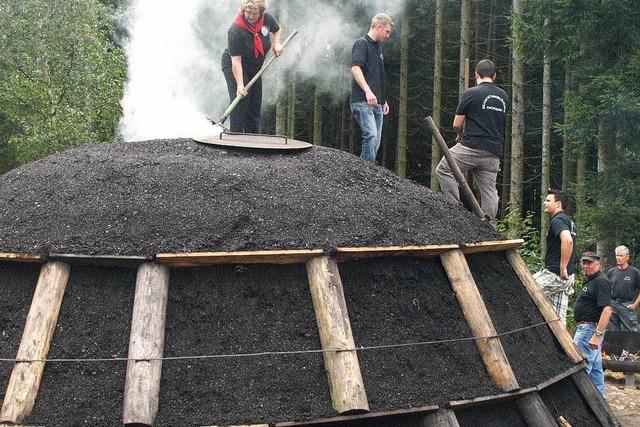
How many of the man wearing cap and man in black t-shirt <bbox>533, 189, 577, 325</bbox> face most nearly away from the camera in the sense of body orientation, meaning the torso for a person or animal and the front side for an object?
0

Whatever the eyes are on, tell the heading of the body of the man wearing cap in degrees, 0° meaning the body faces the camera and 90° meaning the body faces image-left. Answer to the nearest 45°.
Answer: approximately 45°

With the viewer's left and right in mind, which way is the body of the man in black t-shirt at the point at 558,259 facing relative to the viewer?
facing to the left of the viewer

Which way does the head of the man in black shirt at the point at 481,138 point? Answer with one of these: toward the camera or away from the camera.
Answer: away from the camera

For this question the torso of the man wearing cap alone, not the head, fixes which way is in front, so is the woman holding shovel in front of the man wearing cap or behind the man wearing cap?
in front

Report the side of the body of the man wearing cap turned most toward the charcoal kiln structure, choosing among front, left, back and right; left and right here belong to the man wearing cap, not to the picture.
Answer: front

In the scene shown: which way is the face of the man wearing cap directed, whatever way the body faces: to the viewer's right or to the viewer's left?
to the viewer's left

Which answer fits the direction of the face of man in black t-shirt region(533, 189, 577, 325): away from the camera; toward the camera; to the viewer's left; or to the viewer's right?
to the viewer's left

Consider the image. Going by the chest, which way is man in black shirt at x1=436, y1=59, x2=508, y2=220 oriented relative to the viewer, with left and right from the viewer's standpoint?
facing away from the viewer and to the left of the viewer
